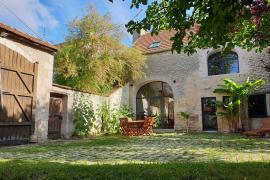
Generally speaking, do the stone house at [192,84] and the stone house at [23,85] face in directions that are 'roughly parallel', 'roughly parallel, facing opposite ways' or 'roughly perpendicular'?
roughly perpendicular

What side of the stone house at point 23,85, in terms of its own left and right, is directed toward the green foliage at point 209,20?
front

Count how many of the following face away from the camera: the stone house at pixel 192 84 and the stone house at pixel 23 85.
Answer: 0

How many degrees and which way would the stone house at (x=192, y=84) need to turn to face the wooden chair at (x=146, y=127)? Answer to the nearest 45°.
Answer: approximately 45° to its right

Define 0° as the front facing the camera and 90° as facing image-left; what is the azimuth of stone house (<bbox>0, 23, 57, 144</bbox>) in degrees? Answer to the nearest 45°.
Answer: approximately 315°

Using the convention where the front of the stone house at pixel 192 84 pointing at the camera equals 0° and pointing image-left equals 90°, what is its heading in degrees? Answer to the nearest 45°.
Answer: approximately 0°

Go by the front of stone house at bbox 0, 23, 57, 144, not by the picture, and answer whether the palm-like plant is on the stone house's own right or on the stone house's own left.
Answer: on the stone house's own left

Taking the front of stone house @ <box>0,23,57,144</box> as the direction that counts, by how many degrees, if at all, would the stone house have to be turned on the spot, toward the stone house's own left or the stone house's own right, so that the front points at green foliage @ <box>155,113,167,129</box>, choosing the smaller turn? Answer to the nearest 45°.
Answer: approximately 90° to the stone house's own left

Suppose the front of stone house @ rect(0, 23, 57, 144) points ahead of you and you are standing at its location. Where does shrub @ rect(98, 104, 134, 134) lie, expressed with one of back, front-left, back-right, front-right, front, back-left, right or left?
left

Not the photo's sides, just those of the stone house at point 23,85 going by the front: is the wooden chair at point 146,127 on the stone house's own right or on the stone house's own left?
on the stone house's own left

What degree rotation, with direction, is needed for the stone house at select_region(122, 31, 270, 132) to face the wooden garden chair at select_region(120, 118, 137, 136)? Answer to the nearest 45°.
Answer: approximately 45° to its right

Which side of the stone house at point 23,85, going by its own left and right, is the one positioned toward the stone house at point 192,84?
left

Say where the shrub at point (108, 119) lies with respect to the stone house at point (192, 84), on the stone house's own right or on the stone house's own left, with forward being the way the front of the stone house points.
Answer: on the stone house's own right
